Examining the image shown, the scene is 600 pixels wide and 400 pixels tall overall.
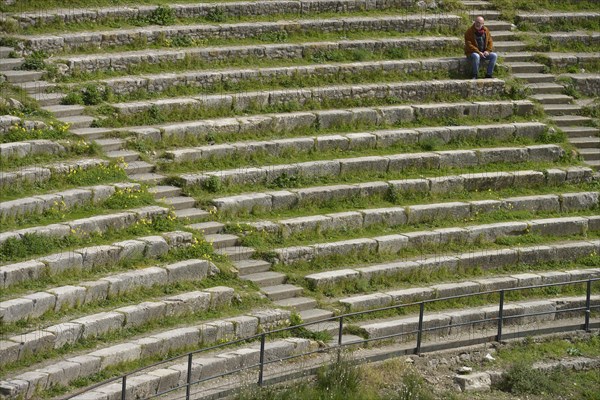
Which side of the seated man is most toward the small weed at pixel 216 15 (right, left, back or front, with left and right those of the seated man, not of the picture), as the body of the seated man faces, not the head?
right

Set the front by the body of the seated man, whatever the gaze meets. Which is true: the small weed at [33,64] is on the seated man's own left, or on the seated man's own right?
on the seated man's own right

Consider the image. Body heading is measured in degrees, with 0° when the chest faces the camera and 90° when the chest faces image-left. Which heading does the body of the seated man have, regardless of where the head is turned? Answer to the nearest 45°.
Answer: approximately 0°

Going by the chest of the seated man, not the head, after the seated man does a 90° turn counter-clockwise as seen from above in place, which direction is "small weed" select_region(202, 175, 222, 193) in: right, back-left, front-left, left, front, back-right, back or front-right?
back-right

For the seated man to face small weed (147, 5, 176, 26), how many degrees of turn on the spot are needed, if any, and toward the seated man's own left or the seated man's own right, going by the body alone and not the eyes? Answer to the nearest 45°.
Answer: approximately 90° to the seated man's own right
